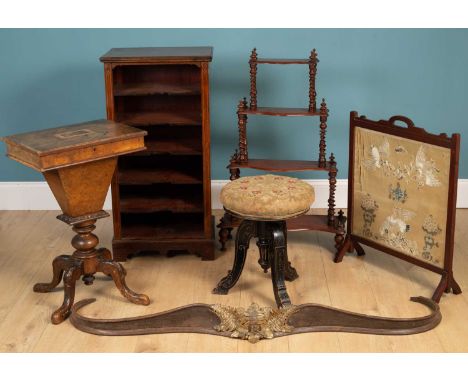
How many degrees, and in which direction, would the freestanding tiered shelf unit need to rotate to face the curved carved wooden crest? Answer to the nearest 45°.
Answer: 0° — it already faces it

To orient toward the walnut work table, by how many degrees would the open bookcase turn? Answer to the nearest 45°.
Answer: approximately 45° to its right

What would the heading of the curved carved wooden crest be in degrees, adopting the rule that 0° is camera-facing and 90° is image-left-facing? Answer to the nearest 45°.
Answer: approximately 0°

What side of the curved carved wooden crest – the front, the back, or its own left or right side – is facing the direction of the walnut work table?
right

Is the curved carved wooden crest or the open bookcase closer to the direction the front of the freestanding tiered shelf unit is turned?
the curved carved wooden crest

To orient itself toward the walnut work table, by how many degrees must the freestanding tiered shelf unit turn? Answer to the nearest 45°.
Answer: approximately 45° to its right

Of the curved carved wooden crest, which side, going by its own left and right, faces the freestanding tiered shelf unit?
back

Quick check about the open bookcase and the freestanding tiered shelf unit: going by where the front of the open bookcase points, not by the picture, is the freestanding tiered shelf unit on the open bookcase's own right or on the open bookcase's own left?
on the open bookcase's own left
